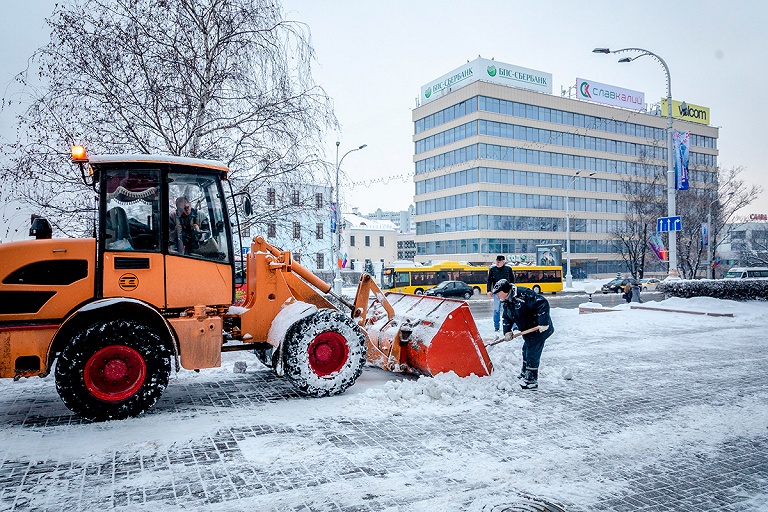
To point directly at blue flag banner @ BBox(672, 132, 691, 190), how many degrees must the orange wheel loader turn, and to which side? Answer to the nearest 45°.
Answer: approximately 45° to its left

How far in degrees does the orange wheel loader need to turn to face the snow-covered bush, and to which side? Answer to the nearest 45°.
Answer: approximately 45° to its left

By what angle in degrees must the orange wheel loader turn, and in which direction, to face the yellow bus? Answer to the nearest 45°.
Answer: approximately 45° to its left

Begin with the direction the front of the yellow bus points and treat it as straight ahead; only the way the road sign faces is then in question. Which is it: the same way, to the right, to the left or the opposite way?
to the left

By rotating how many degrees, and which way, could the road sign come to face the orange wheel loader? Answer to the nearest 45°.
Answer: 0° — it already faces it

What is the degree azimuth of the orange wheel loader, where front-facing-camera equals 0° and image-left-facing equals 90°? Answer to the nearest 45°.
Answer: approximately 270°

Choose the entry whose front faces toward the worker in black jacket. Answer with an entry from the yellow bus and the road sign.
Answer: the road sign

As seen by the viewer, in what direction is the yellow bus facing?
to the viewer's left

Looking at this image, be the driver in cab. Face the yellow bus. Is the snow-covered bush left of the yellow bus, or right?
right
